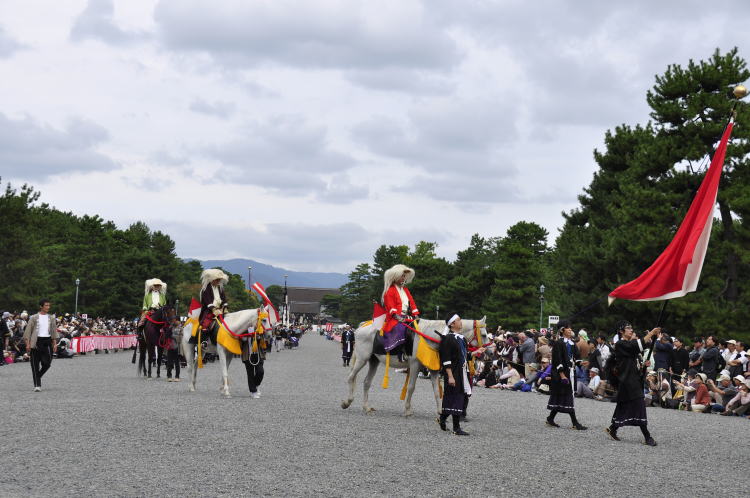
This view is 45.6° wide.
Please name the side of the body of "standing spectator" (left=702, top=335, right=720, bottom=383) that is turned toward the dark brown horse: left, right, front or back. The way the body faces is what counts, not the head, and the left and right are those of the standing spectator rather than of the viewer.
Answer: front

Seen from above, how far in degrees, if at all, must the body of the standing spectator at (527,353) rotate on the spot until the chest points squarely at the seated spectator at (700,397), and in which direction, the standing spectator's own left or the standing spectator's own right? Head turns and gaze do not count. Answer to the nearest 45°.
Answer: approximately 135° to the standing spectator's own left

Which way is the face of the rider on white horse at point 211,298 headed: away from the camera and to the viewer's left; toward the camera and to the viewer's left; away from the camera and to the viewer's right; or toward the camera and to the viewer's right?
toward the camera and to the viewer's right

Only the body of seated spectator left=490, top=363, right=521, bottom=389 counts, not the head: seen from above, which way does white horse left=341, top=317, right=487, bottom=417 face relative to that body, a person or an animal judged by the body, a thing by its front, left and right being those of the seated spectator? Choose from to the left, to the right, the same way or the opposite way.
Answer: the opposite way

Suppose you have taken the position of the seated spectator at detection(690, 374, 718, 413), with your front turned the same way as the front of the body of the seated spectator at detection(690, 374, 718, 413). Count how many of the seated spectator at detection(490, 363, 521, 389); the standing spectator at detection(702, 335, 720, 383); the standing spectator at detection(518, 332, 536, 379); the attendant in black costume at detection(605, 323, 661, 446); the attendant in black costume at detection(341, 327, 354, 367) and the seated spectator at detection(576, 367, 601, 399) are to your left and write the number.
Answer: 1

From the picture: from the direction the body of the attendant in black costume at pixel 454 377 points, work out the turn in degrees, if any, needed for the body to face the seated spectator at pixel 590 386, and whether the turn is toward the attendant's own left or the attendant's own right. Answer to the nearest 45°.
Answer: approximately 90° to the attendant's own left

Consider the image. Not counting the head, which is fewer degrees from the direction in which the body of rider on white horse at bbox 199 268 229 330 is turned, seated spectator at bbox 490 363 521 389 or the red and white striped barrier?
the seated spectator

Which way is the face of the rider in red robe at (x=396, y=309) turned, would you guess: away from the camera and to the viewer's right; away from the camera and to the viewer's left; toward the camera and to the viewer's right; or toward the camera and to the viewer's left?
toward the camera and to the viewer's right

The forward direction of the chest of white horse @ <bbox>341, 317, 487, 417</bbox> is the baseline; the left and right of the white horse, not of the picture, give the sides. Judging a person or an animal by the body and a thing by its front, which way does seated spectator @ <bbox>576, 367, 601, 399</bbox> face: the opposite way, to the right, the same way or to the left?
the opposite way

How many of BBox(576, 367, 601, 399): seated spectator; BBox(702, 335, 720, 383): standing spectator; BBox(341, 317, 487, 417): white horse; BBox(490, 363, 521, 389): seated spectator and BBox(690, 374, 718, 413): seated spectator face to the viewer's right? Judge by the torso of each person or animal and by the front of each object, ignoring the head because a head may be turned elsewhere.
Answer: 1

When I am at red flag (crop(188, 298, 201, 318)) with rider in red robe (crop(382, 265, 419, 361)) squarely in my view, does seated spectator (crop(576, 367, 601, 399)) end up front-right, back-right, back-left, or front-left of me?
front-left

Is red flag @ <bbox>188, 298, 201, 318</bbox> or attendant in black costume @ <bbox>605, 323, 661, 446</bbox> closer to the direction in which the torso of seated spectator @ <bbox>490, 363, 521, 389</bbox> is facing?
the red flag

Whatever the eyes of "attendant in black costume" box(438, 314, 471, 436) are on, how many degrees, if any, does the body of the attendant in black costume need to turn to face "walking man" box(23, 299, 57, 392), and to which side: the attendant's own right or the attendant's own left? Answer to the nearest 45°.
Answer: approximately 135° to the attendant's own left

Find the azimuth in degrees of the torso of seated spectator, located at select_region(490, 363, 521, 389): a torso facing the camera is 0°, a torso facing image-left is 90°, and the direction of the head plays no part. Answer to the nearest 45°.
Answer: approximately 90°

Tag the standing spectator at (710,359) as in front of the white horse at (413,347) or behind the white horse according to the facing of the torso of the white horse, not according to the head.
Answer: in front

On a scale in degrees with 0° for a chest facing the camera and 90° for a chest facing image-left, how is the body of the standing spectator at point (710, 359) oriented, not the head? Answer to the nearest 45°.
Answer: approximately 90°

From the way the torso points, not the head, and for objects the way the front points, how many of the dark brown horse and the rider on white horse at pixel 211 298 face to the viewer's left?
0

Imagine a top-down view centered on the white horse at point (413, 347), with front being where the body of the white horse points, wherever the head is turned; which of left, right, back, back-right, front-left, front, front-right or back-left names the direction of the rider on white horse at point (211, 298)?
back-left

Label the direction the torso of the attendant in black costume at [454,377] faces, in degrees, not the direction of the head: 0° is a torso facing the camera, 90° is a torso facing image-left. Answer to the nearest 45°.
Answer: approximately 270°
